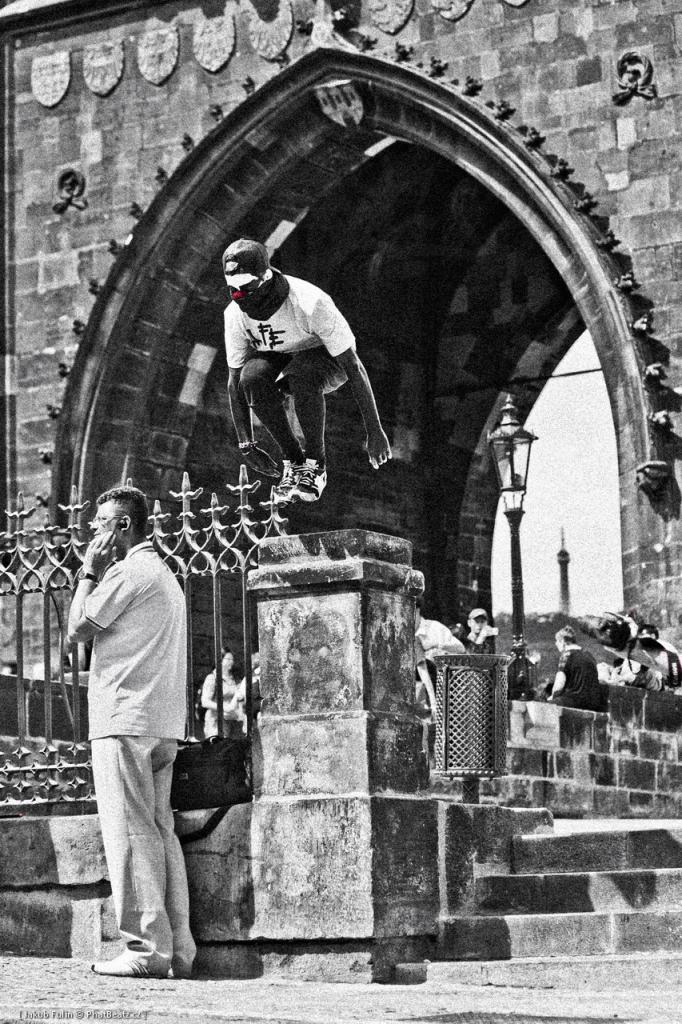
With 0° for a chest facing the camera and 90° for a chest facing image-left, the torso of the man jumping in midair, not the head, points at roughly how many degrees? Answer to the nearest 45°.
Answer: approximately 45°

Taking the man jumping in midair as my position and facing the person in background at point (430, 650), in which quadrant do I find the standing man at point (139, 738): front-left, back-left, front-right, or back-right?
back-left

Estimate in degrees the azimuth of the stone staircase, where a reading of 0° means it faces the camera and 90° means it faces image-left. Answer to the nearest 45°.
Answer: approximately 0°

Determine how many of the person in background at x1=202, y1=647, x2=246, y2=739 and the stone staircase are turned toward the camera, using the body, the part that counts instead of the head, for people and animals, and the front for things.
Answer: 2

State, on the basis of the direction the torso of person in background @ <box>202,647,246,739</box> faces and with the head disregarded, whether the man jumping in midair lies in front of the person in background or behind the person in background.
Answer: in front

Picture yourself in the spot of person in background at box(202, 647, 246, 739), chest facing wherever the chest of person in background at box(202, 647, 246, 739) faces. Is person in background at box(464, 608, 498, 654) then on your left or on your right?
on your left

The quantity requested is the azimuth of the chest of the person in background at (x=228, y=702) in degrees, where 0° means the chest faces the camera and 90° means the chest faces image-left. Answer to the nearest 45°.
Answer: approximately 0°

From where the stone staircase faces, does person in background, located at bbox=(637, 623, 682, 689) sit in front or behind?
behind

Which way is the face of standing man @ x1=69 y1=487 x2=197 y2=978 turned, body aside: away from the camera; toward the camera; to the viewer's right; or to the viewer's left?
to the viewer's left
